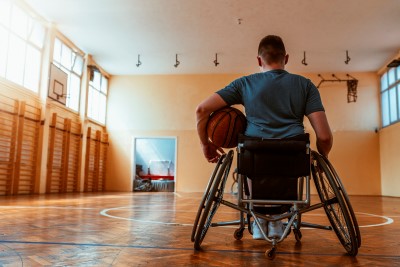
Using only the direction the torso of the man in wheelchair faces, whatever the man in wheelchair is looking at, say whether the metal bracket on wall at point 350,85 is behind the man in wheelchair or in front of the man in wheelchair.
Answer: in front

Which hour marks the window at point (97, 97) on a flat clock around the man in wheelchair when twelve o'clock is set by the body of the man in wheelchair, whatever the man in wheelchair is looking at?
The window is roughly at 11 o'clock from the man in wheelchair.

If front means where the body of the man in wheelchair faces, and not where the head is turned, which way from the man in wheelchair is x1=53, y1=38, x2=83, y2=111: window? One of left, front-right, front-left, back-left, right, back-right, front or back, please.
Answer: front-left

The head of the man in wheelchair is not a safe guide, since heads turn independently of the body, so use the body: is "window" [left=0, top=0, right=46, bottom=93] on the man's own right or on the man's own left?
on the man's own left

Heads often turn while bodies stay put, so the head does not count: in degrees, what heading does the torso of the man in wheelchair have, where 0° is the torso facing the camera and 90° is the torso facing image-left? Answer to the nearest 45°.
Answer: approximately 180°

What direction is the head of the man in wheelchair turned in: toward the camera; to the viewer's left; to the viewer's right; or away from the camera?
away from the camera

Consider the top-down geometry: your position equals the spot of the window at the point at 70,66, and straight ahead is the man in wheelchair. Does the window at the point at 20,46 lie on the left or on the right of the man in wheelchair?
right

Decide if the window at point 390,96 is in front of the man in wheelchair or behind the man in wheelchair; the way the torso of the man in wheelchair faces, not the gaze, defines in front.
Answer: in front

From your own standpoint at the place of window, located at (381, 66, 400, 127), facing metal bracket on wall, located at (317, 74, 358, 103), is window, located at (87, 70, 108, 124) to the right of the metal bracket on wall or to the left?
left
